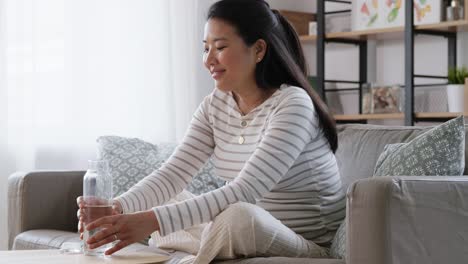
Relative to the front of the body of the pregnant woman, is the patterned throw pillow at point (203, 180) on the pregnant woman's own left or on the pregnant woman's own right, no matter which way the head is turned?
on the pregnant woman's own right

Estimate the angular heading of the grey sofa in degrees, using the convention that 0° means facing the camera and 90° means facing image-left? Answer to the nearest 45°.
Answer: approximately 45°

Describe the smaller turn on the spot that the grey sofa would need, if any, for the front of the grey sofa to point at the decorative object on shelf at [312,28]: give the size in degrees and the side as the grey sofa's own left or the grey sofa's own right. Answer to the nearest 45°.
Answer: approximately 135° to the grey sofa's own right

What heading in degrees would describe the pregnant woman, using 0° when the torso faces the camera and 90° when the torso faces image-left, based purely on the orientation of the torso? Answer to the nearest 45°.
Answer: approximately 45°

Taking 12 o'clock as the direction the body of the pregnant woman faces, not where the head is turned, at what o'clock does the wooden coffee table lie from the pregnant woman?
The wooden coffee table is roughly at 12 o'clock from the pregnant woman.

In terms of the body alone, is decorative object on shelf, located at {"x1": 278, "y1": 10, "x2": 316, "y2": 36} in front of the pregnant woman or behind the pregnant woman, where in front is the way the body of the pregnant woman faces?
behind

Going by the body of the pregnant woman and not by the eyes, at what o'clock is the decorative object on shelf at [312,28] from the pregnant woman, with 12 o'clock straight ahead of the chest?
The decorative object on shelf is roughly at 5 o'clock from the pregnant woman.
